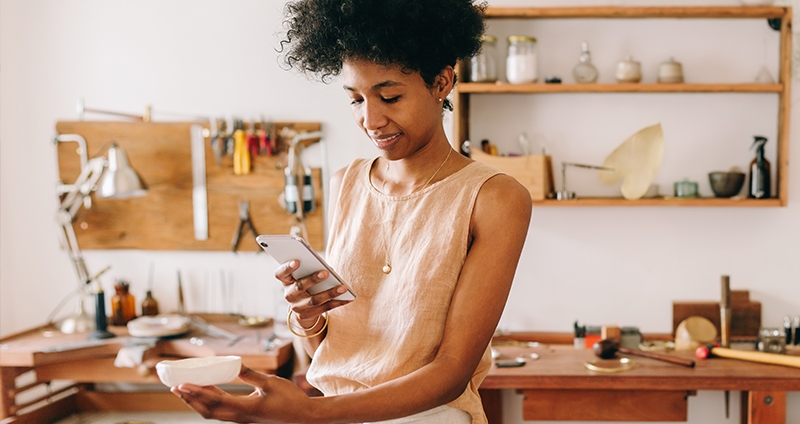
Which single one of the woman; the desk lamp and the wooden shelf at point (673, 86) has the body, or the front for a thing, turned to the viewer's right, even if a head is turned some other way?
the desk lamp

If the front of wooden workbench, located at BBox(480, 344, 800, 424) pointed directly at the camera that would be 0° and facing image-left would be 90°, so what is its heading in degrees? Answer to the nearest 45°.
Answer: approximately 0°

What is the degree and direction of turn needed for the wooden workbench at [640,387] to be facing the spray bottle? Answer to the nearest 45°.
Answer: approximately 135° to its left

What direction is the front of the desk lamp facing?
to the viewer's right

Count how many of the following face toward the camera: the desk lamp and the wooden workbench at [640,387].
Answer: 1
